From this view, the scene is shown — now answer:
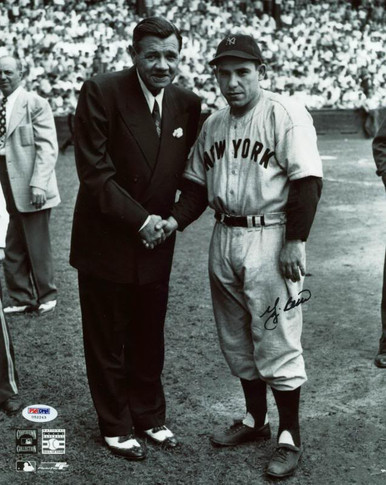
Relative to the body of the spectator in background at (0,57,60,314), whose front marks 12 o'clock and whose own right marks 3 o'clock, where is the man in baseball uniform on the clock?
The man in baseball uniform is roughly at 10 o'clock from the spectator in background.

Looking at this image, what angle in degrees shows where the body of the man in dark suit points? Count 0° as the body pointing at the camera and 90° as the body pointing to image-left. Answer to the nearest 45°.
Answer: approximately 315°

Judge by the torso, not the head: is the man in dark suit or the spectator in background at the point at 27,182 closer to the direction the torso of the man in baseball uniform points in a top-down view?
the man in dark suit

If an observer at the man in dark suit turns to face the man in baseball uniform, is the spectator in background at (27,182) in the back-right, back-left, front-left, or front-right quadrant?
back-left

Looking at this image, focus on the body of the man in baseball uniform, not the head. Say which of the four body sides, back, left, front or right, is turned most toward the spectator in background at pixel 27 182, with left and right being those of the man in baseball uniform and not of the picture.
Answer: right

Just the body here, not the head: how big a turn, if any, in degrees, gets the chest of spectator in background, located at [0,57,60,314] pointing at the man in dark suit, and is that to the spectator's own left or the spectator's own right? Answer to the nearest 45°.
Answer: approximately 45° to the spectator's own left

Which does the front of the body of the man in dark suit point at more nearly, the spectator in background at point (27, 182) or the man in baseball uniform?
the man in baseball uniform

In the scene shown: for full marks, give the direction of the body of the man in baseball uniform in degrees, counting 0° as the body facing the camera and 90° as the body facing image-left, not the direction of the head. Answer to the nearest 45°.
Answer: approximately 45°
